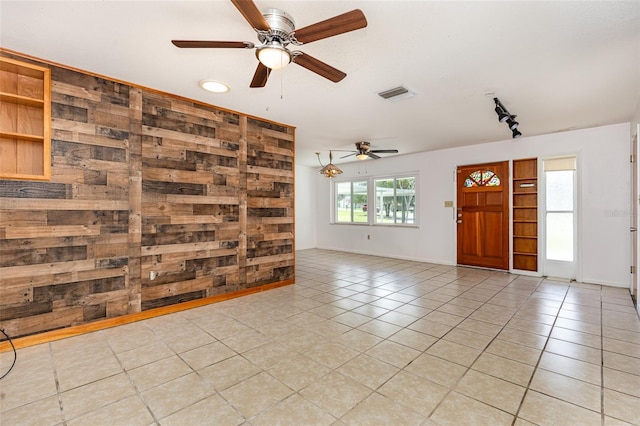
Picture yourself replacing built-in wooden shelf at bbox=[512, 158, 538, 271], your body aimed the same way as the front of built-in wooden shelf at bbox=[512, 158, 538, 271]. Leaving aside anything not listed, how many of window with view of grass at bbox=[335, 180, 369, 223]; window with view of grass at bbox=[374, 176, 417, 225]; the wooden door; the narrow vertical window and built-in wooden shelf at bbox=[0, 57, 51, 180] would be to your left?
1

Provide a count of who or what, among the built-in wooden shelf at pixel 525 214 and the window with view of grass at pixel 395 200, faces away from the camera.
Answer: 0

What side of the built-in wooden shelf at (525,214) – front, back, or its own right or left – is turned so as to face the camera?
front

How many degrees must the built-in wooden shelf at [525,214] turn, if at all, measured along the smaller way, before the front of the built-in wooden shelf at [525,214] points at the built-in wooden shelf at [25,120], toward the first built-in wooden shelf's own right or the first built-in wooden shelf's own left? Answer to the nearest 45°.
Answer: approximately 45° to the first built-in wooden shelf's own right

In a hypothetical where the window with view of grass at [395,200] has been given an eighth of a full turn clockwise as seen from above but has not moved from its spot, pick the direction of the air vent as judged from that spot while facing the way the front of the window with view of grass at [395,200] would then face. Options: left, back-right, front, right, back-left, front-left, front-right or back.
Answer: left

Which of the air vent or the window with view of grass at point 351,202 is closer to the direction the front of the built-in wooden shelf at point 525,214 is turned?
the air vent

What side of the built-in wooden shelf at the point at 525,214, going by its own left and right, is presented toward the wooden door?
right

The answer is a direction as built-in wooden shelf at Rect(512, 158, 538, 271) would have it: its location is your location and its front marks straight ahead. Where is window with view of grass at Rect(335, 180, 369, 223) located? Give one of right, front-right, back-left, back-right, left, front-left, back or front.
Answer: right

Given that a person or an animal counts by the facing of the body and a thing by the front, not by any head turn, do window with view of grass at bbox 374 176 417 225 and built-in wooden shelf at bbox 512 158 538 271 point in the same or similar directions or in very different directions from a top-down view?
same or similar directions

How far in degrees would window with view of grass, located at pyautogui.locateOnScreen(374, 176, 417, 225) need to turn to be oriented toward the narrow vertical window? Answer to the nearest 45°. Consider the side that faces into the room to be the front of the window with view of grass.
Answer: approximately 90° to its left

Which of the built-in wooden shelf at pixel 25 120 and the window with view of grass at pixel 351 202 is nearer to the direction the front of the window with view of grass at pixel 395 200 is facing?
the built-in wooden shelf

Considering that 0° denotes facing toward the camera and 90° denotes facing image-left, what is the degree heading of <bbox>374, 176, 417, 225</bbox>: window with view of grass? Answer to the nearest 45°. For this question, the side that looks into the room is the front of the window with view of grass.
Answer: approximately 45°

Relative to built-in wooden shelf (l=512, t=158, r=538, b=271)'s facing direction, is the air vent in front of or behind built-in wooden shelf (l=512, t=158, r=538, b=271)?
in front

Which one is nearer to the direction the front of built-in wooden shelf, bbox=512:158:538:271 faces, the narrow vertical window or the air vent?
the air vent

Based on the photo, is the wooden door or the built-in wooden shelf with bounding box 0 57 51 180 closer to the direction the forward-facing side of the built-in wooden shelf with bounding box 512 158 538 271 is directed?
the built-in wooden shelf

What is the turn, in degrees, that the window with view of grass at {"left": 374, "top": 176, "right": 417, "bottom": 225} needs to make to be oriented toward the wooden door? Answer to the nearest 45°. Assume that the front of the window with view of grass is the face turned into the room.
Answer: approximately 90° to its left
